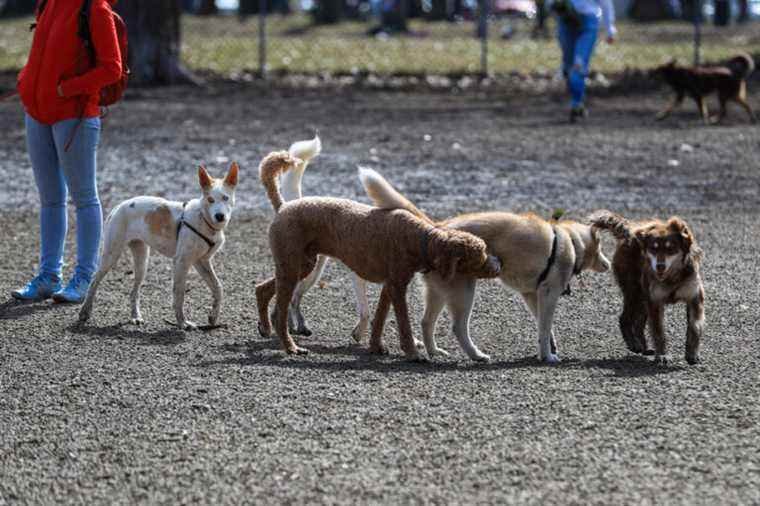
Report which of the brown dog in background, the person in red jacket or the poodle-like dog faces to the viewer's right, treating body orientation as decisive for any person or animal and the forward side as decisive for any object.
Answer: the poodle-like dog

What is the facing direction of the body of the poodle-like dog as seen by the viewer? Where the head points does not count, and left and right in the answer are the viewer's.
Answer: facing to the right of the viewer

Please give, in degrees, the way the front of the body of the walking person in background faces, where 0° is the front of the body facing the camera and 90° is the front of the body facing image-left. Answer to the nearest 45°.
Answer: approximately 0°

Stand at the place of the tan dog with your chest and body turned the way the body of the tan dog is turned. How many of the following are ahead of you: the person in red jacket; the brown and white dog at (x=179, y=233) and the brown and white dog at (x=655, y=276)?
1

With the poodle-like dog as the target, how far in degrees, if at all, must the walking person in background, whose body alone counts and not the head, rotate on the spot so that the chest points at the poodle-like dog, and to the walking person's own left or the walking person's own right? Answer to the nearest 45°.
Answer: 0° — they already face it

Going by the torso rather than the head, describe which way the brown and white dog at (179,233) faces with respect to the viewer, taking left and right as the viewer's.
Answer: facing the viewer and to the right of the viewer

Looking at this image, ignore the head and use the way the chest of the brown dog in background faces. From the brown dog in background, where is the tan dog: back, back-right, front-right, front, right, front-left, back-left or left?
left

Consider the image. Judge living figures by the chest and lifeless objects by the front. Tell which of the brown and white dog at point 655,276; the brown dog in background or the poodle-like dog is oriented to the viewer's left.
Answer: the brown dog in background

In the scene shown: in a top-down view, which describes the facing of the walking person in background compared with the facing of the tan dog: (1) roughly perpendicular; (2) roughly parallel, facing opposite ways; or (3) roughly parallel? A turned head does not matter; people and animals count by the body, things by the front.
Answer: roughly perpendicular

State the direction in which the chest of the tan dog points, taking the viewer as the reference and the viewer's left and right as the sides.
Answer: facing to the right of the viewer

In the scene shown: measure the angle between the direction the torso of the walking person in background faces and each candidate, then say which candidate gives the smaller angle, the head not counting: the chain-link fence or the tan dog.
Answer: the tan dog

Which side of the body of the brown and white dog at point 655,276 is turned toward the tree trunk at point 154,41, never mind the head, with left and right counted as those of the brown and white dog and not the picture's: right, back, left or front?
back

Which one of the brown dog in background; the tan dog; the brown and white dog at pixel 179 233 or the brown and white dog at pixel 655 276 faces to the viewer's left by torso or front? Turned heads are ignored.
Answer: the brown dog in background

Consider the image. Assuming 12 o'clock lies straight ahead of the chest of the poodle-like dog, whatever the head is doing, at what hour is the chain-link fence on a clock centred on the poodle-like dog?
The chain-link fence is roughly at 9 o'clock from the poodle-like dog.

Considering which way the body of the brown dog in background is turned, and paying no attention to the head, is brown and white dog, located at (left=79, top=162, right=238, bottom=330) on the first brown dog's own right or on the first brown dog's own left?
on the first brown dog's own left

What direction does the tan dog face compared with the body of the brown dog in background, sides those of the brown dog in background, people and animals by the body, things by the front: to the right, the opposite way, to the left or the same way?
the opposite way
